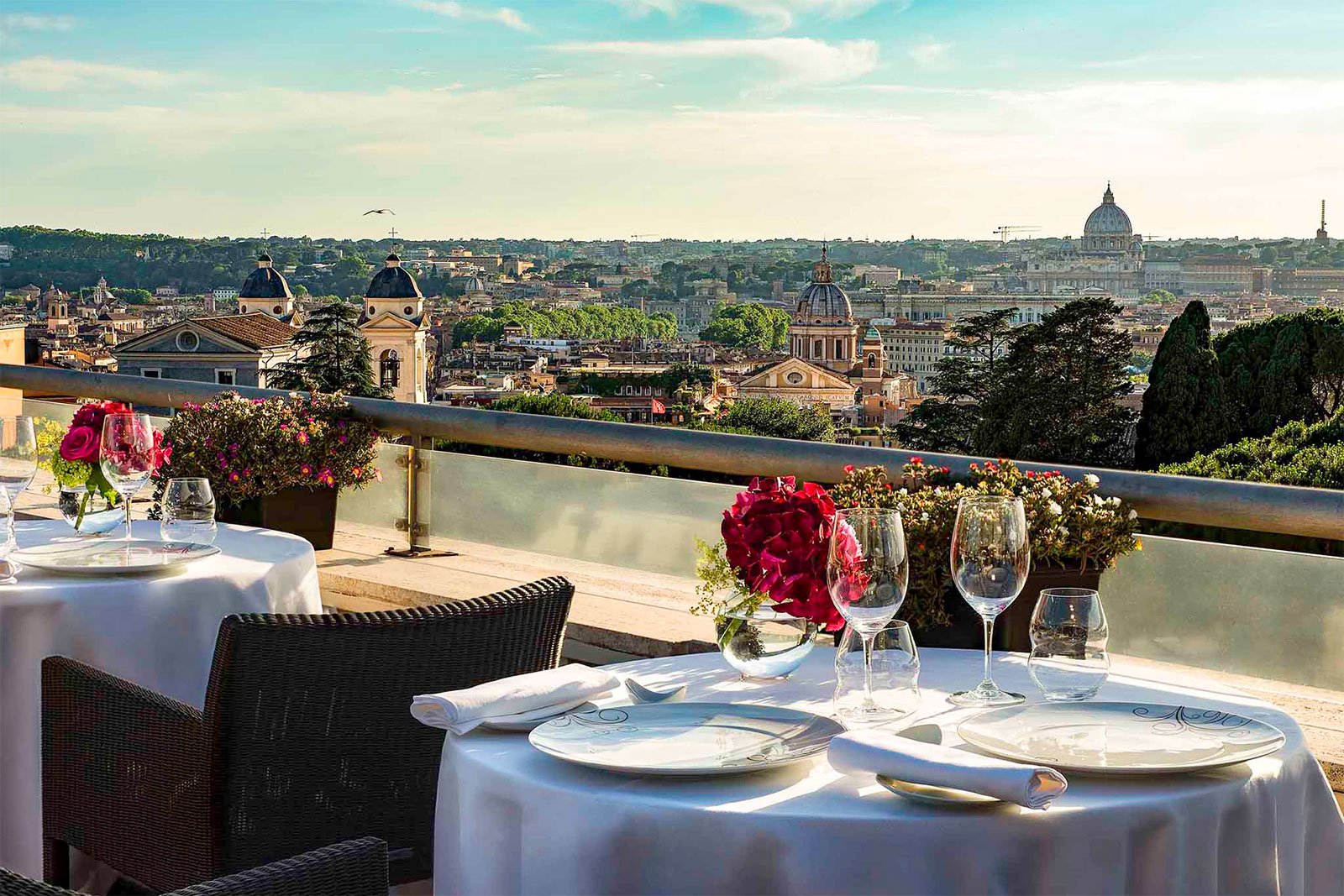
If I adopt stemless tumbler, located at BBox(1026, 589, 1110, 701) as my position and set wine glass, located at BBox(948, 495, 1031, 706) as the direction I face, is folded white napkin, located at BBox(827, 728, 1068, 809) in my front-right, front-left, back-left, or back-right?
front-left

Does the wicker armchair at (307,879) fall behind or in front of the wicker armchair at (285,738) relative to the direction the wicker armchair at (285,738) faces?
behind

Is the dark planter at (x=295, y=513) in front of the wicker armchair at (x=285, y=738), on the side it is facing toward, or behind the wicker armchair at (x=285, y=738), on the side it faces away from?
in front

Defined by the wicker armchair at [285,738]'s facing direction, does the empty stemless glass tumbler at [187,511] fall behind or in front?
in front

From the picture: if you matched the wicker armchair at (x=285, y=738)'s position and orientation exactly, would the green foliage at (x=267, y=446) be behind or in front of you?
in front
